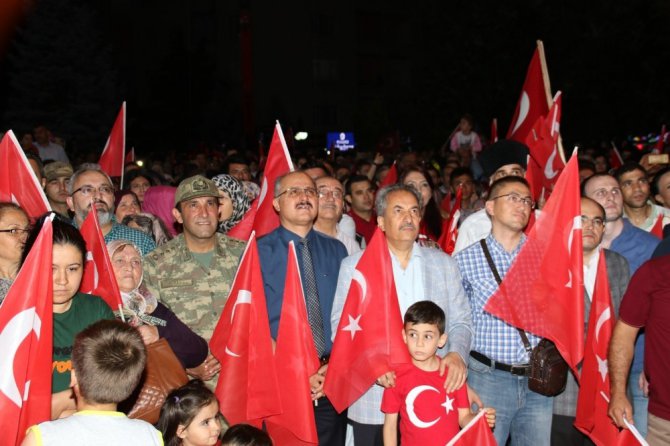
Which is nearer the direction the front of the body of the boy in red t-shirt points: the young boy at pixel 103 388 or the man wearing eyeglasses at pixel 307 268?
the young boy

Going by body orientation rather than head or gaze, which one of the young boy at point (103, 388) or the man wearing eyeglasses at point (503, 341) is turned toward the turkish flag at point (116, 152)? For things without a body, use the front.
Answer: the young boy

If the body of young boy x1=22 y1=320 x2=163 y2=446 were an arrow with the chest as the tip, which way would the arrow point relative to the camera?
away from the camera

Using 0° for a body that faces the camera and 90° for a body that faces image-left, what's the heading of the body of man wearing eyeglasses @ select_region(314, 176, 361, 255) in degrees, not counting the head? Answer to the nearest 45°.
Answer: approximately 0°

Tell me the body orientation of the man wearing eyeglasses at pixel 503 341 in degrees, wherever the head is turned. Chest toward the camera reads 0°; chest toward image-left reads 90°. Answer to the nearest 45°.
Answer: approximately 315°
